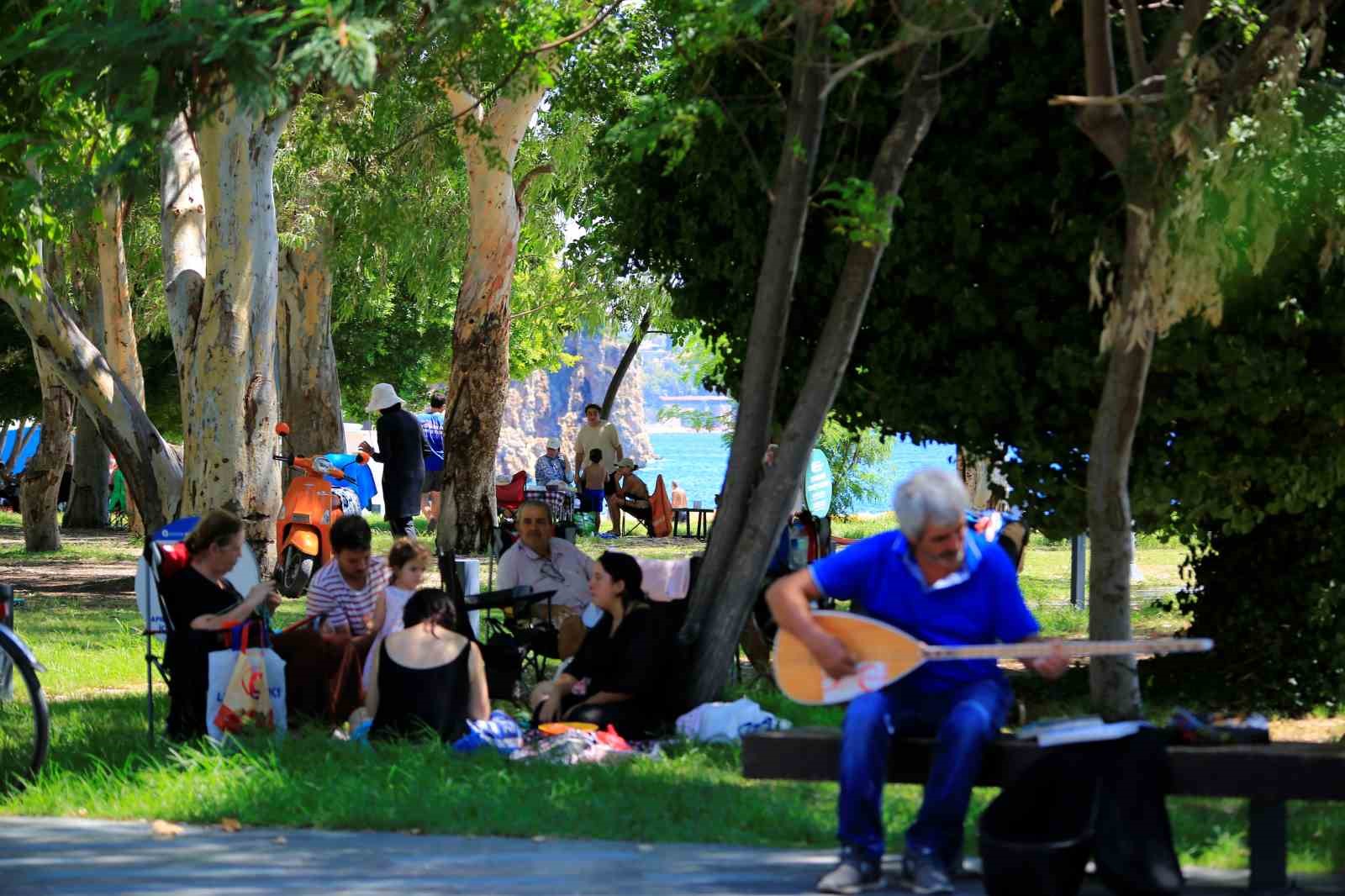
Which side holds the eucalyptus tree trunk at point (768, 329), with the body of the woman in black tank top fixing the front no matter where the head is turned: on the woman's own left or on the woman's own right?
on the woman's own right

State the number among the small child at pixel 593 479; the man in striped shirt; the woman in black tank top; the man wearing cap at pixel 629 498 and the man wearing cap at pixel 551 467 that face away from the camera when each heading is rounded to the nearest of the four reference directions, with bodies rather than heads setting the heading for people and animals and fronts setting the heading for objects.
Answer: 2

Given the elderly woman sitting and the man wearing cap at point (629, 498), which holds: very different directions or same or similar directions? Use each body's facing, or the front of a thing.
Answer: very different directions

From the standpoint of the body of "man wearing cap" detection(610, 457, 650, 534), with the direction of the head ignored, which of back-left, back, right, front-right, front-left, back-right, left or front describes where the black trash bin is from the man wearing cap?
left

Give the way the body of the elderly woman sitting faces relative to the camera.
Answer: to the viewer's right

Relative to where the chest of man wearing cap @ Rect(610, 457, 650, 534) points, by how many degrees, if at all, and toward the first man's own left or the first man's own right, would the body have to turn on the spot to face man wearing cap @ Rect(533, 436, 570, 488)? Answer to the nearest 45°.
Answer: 0° — they already face them

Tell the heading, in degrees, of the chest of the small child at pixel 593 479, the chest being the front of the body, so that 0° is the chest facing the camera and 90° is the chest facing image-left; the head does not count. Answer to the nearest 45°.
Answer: approximately 180°

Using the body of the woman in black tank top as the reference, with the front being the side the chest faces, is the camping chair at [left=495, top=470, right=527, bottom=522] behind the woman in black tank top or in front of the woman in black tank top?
in front

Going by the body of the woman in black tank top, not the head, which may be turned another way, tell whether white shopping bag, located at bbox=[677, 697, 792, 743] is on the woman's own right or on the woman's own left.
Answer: on the woman's own right

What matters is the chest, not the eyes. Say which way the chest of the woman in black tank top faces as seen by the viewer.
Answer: away from the camera

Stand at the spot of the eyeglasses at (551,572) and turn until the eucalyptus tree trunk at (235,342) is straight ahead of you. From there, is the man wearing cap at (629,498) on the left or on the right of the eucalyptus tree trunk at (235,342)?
right
